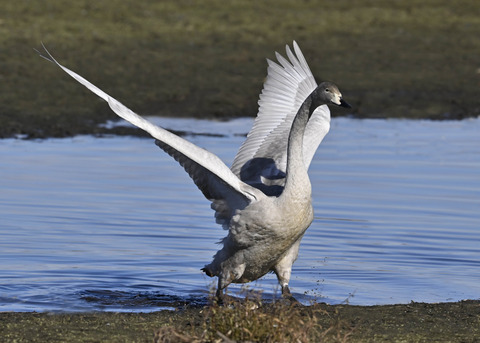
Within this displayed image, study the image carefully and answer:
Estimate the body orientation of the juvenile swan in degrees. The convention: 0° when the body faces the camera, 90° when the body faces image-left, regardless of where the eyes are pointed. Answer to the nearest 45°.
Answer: approximately 315°
